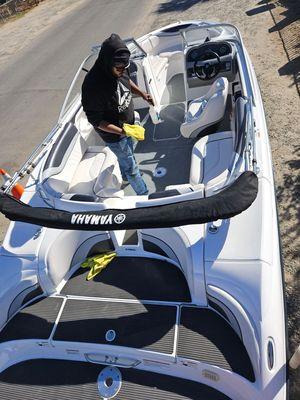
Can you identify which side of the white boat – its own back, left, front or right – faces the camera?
back

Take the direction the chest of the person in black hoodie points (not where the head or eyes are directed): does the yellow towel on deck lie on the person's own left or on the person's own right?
on the person's own right

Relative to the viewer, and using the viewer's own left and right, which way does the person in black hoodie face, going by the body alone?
facing the viewer and to the right of the viewer
